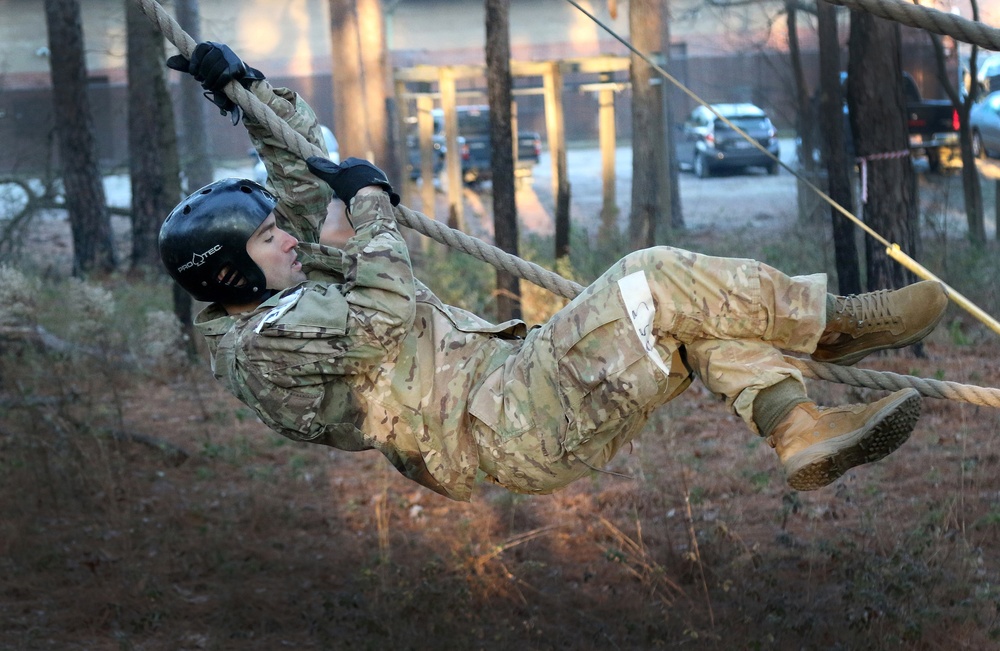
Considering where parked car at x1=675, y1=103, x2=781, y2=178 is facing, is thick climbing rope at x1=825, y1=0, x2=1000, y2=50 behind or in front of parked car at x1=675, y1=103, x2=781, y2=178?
behind

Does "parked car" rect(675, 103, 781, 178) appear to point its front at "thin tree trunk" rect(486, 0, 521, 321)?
no

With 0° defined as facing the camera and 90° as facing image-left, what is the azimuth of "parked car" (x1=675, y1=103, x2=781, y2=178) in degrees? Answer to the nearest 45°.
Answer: approximately 135°

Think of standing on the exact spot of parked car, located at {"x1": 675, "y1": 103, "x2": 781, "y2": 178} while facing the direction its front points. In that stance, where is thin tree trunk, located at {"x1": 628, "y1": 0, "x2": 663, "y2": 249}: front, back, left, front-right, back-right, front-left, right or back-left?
back-left

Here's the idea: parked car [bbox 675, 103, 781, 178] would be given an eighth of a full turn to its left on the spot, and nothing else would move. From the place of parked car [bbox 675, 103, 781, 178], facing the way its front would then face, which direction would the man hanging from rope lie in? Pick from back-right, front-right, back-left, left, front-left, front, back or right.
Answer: left

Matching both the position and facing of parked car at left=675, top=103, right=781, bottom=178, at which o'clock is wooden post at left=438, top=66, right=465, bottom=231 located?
The wooden post is roughly at 8 o'clock from the parked car.

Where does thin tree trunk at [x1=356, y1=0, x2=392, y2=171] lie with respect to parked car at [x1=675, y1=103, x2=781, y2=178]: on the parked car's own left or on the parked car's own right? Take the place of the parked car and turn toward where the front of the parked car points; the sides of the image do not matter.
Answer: on the parked car's own left

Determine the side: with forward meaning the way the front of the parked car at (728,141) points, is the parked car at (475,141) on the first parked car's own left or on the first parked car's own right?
on the first parked car's own left

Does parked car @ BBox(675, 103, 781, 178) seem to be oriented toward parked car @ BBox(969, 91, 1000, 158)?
no

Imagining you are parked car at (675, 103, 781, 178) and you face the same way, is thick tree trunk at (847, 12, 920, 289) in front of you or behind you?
behind

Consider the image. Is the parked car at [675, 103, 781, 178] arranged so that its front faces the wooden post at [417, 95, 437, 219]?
no

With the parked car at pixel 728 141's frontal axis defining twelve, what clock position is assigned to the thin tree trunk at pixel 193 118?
The thin tree trunk is roughly at 7 o'clock from the parked car.

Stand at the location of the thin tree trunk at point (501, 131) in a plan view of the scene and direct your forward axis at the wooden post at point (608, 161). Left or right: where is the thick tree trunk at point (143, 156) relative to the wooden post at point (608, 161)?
left

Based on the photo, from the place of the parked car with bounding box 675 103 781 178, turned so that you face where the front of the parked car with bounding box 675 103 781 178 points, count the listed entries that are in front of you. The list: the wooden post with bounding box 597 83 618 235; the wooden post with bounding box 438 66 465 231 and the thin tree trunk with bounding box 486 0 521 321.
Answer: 0

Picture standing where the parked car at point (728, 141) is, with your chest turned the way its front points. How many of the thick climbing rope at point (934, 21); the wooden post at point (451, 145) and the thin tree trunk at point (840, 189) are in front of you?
0

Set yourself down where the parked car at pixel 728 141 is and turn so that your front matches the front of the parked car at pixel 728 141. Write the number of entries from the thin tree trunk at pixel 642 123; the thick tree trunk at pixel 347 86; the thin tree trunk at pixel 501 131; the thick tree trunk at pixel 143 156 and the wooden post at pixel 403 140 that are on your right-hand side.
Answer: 0

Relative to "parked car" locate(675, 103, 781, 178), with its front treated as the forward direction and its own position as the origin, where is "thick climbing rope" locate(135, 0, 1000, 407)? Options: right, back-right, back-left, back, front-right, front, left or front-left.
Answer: back-left
